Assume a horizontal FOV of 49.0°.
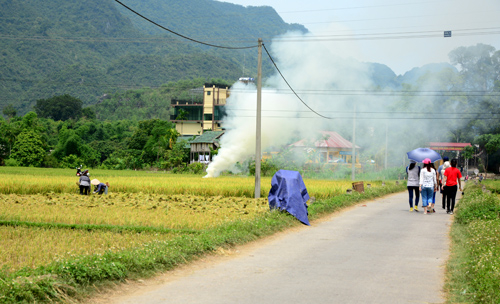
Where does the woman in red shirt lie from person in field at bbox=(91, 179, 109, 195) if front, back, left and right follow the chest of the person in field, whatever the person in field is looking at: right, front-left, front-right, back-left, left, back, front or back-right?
back-left

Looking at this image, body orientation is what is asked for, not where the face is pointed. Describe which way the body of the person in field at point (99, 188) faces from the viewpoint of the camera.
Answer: to the viewer's left
